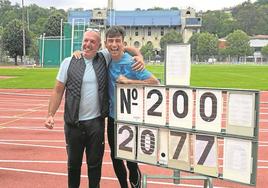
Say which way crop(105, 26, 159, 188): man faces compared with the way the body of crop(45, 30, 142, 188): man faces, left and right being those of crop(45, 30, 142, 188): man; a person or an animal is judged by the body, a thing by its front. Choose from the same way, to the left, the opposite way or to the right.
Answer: the same way

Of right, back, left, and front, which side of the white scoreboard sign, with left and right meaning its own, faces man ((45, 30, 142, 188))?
right

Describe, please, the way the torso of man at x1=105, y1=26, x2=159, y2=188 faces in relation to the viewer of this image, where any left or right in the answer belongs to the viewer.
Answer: facing the viewer

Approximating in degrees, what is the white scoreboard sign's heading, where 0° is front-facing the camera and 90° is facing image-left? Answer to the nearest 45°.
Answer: approximately 45°

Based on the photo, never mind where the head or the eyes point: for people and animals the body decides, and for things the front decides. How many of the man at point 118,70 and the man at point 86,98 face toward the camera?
2

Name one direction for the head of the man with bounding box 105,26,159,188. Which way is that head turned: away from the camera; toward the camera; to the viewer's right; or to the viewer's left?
toward the camera

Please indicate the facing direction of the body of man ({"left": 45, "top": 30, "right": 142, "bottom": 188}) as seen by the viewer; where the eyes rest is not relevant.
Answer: toward the camera
